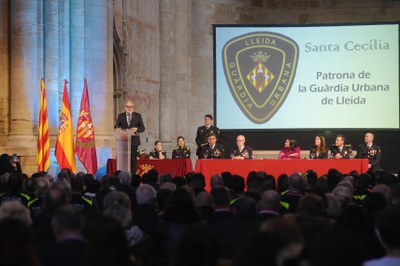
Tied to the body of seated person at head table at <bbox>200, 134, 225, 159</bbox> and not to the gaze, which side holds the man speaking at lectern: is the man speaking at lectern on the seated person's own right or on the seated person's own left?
on the seated person's own right

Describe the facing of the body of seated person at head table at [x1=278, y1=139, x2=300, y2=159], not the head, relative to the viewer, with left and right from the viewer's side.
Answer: facing the viewer and to the left of the viewer

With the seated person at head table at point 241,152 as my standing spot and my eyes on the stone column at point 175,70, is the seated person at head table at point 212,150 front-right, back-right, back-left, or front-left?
front-left

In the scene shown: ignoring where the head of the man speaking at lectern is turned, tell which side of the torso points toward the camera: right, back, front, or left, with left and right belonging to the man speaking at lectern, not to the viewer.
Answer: front

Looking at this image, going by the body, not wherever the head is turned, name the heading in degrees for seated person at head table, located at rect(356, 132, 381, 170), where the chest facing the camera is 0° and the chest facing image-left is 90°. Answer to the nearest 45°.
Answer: approximately 45°

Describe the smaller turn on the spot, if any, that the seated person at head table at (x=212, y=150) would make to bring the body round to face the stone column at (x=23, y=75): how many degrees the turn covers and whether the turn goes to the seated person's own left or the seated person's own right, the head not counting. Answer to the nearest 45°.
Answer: approximately 90° to the seated person's own right

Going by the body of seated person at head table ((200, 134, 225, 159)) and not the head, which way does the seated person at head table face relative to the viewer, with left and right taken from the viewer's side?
facing the viewer

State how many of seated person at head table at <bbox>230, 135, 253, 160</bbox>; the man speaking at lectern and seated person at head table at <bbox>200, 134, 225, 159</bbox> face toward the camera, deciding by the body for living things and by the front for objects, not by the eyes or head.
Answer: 3
